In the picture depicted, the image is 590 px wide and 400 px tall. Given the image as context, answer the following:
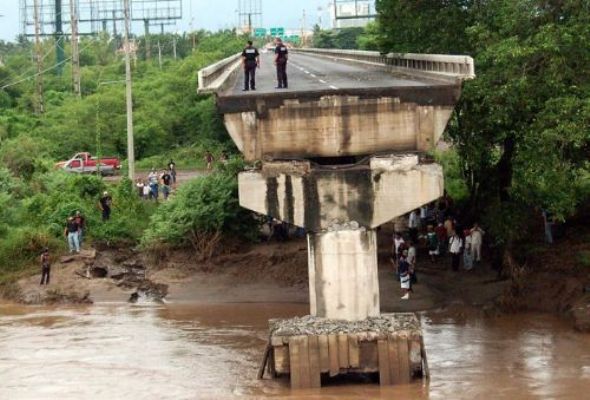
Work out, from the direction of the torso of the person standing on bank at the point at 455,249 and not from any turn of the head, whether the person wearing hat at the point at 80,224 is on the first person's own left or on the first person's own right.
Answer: on the first person's own right

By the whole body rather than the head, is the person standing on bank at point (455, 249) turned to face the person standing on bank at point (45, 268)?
no

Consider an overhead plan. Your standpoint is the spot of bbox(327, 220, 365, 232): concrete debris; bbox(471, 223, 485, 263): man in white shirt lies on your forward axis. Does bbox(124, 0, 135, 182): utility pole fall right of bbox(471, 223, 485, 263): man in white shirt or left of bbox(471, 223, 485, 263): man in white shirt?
left

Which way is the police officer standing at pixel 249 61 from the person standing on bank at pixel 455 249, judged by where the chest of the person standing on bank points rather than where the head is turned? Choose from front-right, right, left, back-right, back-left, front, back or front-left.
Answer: front-right

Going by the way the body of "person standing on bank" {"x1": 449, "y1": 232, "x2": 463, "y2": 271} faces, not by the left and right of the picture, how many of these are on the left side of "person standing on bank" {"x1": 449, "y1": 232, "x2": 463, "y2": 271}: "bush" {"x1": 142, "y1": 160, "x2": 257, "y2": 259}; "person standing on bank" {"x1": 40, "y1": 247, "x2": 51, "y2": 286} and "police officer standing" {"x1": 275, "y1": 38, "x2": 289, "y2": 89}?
0

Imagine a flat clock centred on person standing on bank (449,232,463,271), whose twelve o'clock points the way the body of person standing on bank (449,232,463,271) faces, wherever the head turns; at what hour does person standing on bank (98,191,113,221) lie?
person standing on bank (98,191,113,221) is roughly at 4 o'clock from person standing on bank (449,232,463,271).

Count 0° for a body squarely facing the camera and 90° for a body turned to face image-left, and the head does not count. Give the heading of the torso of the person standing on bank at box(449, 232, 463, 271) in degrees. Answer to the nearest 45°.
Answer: approximately 0°

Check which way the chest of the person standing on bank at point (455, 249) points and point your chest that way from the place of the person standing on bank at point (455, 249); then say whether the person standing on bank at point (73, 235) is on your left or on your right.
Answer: on your right

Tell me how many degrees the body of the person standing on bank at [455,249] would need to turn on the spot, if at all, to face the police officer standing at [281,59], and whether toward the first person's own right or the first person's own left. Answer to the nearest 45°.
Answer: approximately 45° to the first person's own right
